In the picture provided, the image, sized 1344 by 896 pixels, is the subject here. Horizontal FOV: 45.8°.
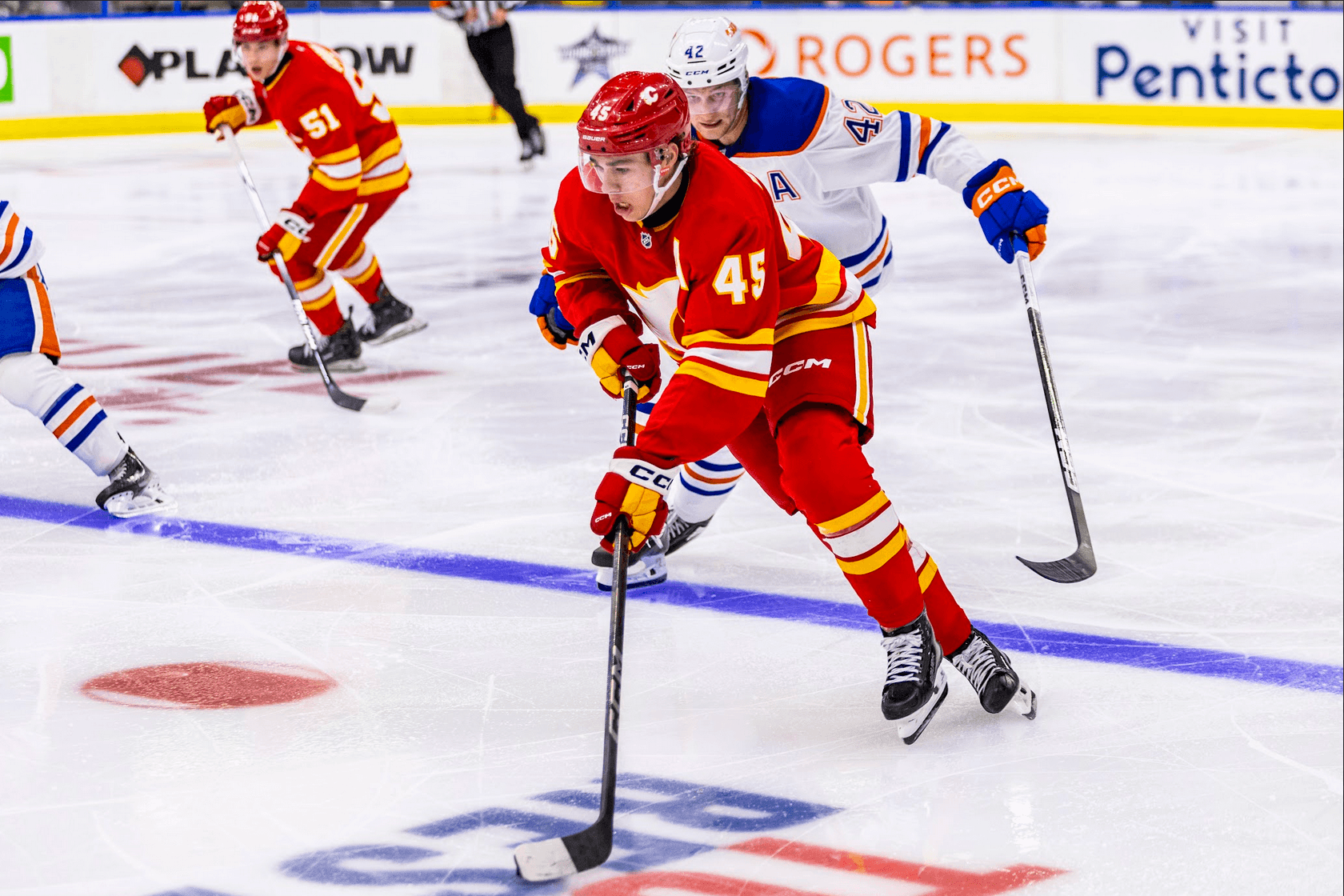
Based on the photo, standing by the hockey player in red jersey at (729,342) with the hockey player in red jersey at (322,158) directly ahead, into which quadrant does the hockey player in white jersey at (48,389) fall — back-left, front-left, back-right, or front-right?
front-left

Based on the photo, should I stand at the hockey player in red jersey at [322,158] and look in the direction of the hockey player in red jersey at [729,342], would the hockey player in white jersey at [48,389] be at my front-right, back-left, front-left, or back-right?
front-right

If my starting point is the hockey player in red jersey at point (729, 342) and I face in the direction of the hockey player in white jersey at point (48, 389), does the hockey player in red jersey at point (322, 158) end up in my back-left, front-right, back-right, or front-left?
front-right

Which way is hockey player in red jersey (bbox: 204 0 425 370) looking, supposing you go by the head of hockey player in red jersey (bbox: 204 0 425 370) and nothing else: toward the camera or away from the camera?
toward the camera

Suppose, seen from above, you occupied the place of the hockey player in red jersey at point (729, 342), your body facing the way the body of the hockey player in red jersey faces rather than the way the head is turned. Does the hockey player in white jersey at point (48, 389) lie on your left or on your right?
on your right

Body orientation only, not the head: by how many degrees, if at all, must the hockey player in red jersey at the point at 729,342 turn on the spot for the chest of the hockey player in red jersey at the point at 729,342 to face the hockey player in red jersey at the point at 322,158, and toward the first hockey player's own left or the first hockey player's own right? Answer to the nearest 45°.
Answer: approximately 90° to the first hockey player's own right

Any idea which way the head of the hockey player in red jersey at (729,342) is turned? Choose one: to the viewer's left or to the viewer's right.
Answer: to the viewer's left

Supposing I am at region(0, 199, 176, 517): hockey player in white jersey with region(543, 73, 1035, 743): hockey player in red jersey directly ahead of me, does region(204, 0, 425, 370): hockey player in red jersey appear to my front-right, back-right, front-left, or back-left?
back-left

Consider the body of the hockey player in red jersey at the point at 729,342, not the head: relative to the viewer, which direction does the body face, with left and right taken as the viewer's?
facing the viewer and to the left of the viewer
